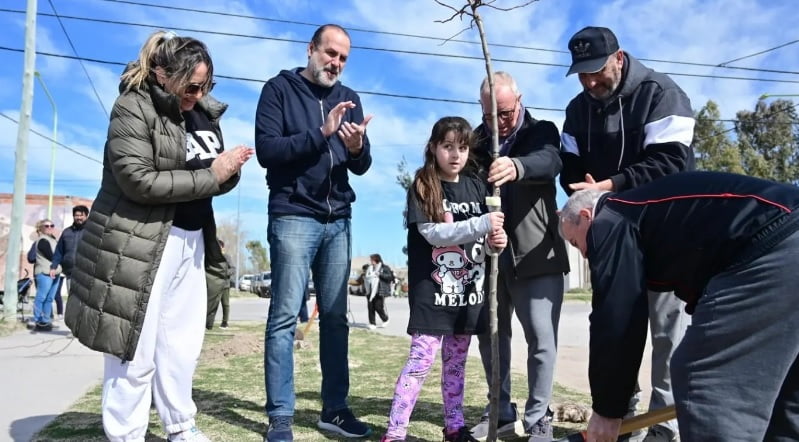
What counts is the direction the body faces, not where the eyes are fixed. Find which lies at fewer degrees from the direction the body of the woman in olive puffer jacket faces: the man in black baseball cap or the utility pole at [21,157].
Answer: the man in black baseball cap

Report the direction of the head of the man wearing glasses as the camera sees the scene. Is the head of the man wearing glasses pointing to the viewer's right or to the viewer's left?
to the viewer's left

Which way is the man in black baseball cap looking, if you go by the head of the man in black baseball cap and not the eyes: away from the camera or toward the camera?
toward the camera

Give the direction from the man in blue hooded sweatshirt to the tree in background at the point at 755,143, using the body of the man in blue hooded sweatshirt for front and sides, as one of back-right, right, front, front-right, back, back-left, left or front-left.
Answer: left

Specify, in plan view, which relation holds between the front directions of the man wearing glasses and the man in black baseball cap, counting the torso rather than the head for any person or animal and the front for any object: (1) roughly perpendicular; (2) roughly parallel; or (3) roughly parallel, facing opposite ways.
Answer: roughly parallel

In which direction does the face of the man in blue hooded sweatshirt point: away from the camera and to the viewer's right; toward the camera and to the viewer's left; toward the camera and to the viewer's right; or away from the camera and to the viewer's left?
toward the camera and to the viewer's right

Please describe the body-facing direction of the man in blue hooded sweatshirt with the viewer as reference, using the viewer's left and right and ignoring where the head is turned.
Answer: facing the viewer and to the right of the viewer

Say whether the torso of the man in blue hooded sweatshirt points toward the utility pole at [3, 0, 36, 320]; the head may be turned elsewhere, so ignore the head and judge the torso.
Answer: no

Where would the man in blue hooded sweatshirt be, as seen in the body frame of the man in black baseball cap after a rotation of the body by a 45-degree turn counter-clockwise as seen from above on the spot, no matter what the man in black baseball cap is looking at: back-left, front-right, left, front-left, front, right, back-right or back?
right

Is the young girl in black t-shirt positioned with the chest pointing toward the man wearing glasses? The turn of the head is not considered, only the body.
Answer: no

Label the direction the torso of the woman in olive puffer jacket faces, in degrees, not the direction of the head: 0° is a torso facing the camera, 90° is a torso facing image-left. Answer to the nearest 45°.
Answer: approximately 315°

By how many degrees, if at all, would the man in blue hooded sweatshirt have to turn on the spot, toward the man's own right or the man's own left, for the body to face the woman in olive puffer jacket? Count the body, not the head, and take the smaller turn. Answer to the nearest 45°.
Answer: approximately 90° to the man's own right

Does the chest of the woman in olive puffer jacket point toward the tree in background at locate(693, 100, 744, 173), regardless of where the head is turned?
no

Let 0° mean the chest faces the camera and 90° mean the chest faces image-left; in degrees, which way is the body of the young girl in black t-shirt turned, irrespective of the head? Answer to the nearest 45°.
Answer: approximately 315°

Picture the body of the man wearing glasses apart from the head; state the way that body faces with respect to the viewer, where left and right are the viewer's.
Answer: facing the viewer and to the left of the viewer

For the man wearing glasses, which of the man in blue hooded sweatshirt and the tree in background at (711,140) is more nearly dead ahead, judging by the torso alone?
the man in blue hooded sweatshirt

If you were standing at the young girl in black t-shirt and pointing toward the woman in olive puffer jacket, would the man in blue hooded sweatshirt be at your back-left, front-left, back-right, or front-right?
front-right
